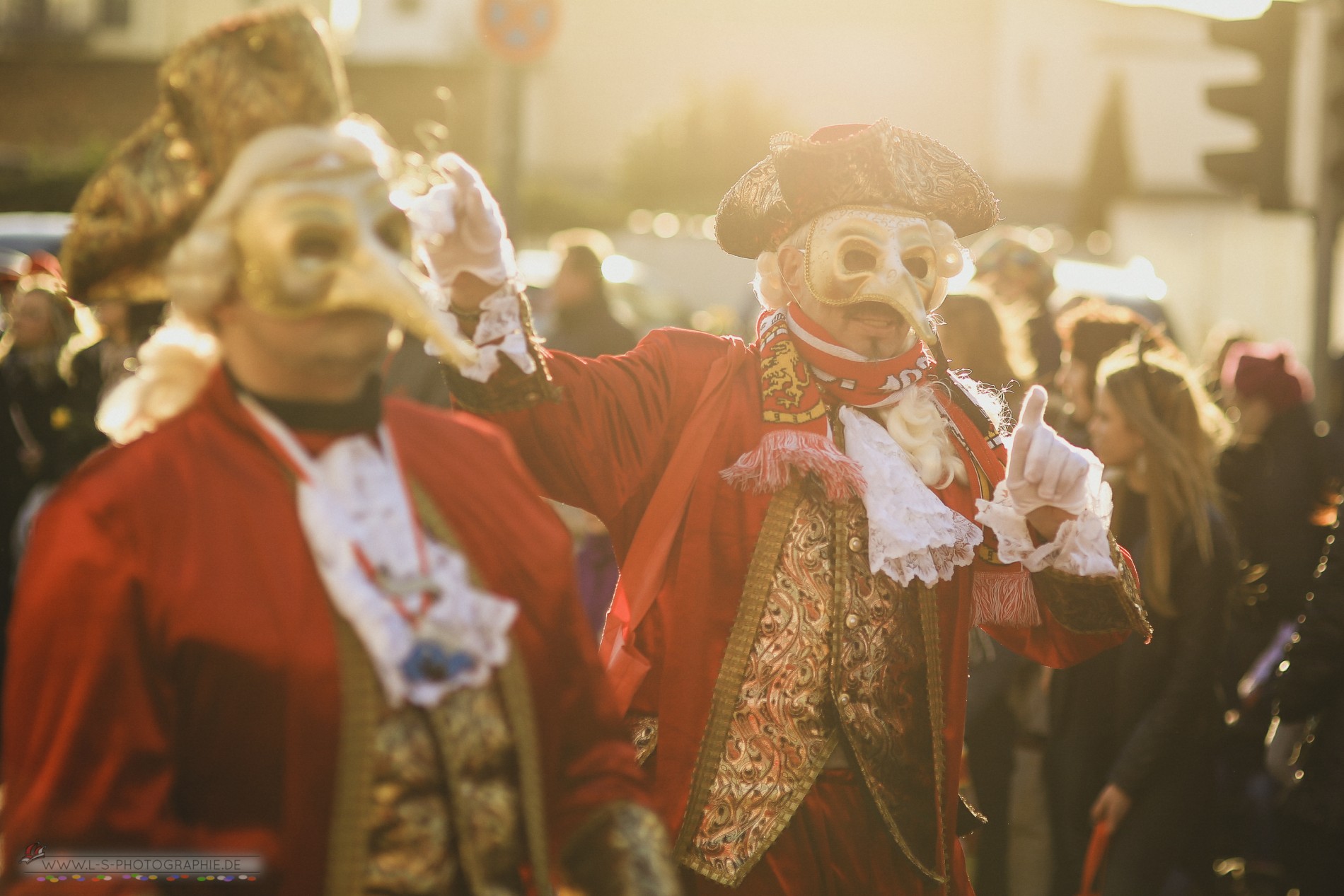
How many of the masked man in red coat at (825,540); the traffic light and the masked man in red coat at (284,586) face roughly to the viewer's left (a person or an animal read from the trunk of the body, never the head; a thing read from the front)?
1

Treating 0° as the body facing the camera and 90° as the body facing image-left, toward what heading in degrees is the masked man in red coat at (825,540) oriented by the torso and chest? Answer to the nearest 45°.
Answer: approximately 315°

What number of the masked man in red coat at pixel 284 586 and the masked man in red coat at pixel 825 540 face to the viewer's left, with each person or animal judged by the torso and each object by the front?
0

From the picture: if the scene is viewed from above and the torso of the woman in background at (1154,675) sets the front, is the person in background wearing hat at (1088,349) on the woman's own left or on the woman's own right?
on the woman's own right

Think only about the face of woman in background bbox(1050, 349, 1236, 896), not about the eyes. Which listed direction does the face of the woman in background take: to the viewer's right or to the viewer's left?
to the viewer's left

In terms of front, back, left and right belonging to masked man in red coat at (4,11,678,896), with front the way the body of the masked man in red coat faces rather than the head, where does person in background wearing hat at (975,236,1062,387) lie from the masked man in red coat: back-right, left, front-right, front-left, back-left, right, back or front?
left

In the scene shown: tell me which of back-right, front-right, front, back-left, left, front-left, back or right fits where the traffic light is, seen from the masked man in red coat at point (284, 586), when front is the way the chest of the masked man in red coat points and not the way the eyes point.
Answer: left

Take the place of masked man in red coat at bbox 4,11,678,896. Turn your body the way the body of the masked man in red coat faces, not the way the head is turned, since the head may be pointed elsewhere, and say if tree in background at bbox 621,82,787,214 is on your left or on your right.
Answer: on your left

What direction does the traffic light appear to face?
to the viewer's left

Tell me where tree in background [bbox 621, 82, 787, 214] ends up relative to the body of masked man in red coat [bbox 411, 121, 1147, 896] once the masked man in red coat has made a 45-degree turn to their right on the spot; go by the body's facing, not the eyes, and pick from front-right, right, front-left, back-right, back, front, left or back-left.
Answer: back

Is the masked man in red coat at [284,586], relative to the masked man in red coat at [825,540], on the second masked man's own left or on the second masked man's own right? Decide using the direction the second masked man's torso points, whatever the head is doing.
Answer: on the second masked man's own right
